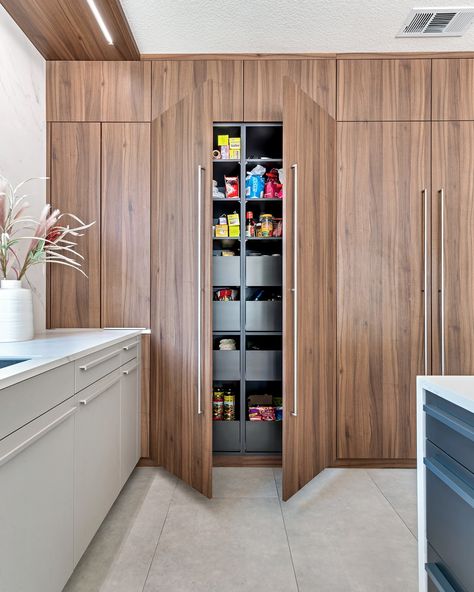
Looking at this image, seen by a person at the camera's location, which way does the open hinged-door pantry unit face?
facing the viewer

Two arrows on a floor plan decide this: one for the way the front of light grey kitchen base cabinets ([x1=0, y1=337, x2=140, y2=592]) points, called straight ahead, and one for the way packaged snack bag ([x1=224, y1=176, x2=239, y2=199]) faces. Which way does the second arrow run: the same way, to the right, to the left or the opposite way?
to the right

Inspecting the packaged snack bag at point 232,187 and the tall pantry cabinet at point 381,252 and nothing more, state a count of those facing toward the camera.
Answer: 2

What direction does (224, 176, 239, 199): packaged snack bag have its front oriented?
toward the camera

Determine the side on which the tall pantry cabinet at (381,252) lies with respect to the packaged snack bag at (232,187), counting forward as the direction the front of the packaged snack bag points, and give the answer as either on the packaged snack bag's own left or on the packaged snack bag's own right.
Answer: on the packaged snack bag's own left

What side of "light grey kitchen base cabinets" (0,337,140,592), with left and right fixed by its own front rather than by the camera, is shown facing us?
right

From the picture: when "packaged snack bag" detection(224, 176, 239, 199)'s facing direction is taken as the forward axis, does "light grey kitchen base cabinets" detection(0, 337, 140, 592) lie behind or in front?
in front

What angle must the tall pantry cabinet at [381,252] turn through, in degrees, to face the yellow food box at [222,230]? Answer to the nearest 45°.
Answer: approximately 90° to its right

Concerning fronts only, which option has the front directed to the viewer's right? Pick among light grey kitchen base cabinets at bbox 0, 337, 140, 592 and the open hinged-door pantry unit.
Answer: the light grey kitchen base cabinets

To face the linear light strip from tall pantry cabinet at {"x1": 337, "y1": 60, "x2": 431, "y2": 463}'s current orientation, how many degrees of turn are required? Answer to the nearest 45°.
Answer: approximately 45° to its right

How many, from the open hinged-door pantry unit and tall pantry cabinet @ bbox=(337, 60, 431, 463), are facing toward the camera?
2
